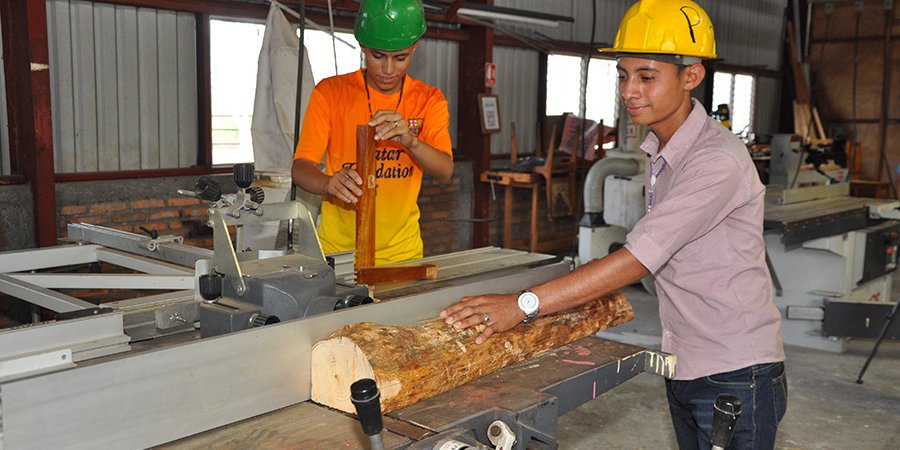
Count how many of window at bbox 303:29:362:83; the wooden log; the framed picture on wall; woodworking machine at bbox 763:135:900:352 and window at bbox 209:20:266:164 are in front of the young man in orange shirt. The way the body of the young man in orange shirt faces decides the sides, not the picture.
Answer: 1

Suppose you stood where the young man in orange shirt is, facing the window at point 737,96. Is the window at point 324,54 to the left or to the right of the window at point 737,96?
left

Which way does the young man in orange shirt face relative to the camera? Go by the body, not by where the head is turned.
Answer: toward the camera

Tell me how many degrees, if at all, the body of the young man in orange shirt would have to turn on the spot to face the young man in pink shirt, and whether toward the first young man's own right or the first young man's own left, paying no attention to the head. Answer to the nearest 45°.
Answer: approximately 45° to the first young man's own left

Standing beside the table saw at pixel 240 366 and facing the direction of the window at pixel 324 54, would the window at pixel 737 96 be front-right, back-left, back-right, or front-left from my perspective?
front-right

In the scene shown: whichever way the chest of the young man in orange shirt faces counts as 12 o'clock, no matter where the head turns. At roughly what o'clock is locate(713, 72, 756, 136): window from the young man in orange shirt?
The window is roughly at 7 o'clock from the young man in orange shirt.

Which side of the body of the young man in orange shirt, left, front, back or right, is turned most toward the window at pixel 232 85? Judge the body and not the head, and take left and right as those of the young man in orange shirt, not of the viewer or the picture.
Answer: back

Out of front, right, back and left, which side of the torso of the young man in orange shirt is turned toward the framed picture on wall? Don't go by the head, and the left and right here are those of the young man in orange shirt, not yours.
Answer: back

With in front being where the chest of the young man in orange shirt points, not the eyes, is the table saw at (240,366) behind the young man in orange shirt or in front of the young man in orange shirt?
in front

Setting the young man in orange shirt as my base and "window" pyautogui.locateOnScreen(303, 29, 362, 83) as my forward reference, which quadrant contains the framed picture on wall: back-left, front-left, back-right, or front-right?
front-right

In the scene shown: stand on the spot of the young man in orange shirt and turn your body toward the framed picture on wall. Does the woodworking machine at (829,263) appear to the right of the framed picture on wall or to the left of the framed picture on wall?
right

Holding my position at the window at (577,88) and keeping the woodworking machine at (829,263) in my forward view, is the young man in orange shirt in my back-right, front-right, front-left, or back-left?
front-right

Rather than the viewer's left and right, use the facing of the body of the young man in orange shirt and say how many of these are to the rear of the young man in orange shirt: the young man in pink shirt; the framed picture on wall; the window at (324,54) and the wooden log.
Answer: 2

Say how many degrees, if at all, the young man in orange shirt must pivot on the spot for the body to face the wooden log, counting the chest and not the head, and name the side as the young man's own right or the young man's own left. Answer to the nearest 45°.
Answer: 0° — they already face it

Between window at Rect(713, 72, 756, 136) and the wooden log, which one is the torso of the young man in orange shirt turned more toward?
the wooden log

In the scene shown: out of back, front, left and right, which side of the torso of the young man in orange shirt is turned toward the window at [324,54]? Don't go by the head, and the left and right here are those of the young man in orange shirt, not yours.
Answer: back

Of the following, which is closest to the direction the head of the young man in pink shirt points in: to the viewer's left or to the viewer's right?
to the viewer's left

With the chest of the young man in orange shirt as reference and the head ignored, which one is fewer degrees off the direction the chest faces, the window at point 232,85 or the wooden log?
the wooden log
